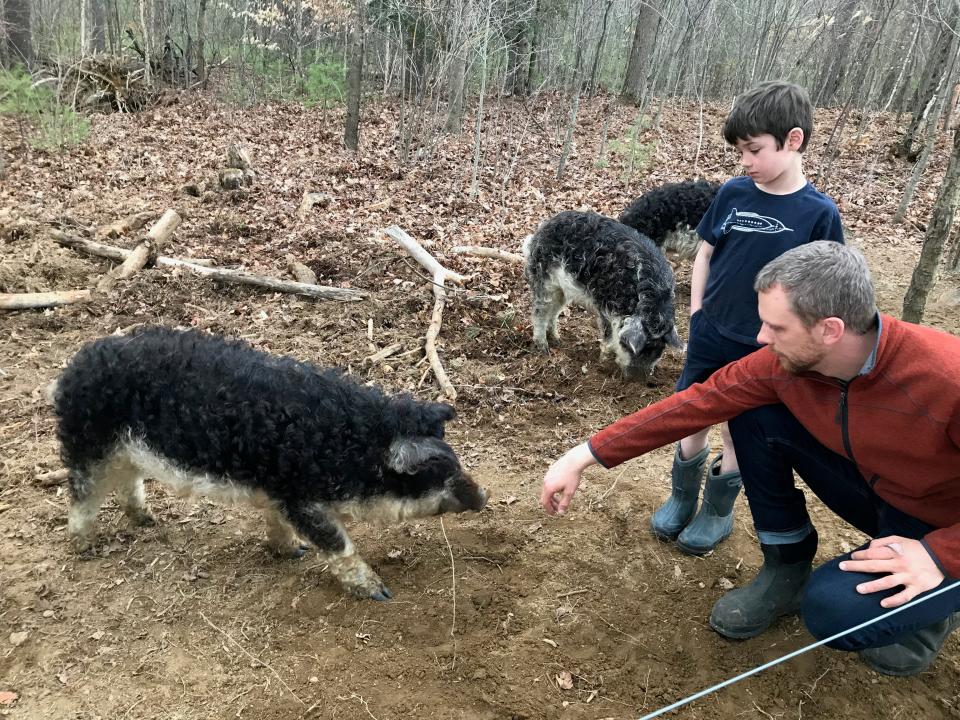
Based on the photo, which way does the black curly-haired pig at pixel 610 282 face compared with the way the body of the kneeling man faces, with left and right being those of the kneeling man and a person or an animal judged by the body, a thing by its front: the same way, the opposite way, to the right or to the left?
to the left

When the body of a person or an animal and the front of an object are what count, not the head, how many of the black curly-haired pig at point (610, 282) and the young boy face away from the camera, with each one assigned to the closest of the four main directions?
0

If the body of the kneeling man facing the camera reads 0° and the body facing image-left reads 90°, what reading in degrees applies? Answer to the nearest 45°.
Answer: approximately 45°

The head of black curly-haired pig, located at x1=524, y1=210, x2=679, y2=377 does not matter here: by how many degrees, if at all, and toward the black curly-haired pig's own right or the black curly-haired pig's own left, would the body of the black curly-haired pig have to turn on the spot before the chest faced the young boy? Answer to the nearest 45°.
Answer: approximately 45° to the black curly-haired pig's own right

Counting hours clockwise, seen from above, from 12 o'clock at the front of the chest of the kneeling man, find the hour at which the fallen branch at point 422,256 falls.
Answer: The fallen branch is roughly at 3 o'clock from the kneeling man.

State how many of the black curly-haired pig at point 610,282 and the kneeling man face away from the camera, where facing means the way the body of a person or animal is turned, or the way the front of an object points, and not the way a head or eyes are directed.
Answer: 0

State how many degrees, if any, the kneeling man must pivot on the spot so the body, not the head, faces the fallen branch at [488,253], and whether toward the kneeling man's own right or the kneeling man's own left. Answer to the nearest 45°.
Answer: approximately 90° to the kneeling man's own right

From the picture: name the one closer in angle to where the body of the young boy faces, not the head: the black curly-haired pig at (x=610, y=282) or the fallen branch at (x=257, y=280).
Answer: the fallen branch

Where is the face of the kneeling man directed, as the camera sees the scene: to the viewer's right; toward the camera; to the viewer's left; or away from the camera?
to the viewer's left

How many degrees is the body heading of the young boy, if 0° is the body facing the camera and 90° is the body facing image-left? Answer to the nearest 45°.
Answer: approximately 45°

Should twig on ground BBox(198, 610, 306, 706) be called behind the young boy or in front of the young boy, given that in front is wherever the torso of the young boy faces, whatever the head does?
in front

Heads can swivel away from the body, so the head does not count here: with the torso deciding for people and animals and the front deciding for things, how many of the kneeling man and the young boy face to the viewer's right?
0

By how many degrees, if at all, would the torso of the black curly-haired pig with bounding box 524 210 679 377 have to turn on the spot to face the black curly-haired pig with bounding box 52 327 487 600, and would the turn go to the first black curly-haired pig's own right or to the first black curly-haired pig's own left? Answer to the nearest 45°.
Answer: approximately 90° to the first black curly-haired pig's own right

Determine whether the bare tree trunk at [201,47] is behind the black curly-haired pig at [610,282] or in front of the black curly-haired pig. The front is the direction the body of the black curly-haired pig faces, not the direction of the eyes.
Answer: behind

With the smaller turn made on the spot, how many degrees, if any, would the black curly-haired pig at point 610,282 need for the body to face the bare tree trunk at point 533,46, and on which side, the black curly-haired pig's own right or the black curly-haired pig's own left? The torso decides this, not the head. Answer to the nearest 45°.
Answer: approximately 135° to the black curly-haired pig's own left
